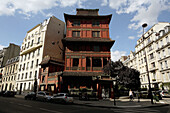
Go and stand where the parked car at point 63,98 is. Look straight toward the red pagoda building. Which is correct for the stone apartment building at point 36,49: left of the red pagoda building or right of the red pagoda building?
left

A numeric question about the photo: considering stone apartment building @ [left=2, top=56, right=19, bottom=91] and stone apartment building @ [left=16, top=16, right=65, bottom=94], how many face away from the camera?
0

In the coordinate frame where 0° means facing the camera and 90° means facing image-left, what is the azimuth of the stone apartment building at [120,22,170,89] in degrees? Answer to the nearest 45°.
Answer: approximately 45°

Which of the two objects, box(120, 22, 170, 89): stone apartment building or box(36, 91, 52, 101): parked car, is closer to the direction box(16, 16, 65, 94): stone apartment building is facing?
the parked car

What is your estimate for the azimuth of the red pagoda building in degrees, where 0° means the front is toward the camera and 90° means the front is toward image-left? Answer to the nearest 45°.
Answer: approximately 0°

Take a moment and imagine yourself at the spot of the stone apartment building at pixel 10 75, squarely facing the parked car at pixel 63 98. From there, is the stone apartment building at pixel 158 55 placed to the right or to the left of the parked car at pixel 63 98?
left

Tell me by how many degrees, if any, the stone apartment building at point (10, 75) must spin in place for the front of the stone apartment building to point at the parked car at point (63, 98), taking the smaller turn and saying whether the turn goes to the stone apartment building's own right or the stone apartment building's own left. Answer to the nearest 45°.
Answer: approximately 45° to the stone apartment building's own left

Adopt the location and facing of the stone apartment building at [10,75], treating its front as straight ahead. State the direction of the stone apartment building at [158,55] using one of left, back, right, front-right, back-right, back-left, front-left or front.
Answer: left
